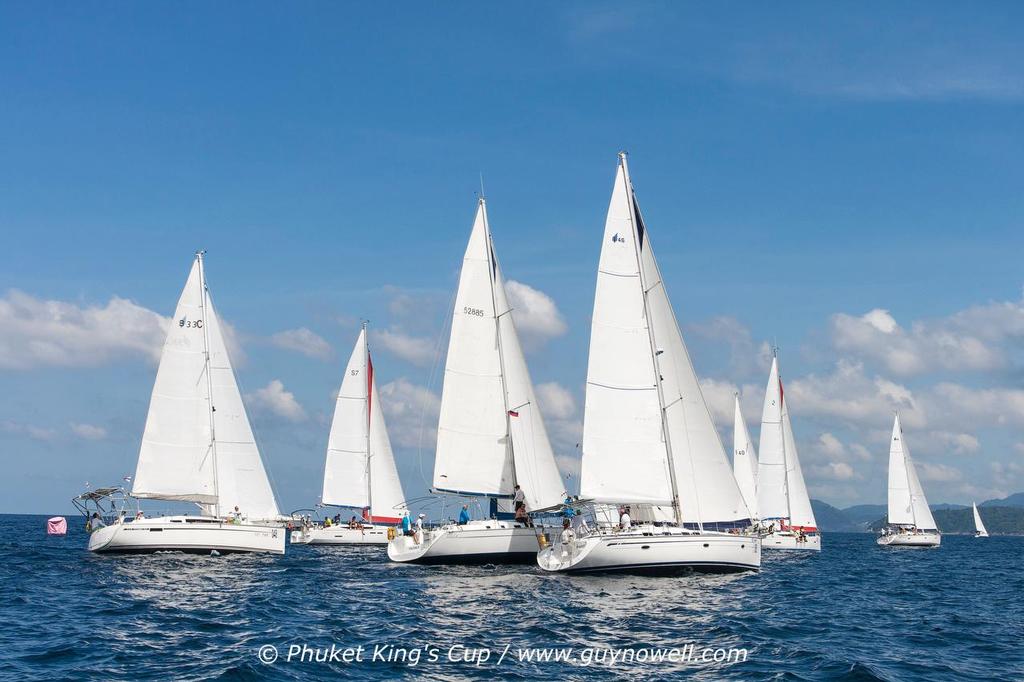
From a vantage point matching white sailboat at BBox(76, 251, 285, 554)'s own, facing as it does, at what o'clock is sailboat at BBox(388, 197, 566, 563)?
The sailboat is roughly at 1 o'clock from the white sailboat.

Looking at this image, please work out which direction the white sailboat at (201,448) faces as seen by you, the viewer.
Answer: facing to the right of the viewer
